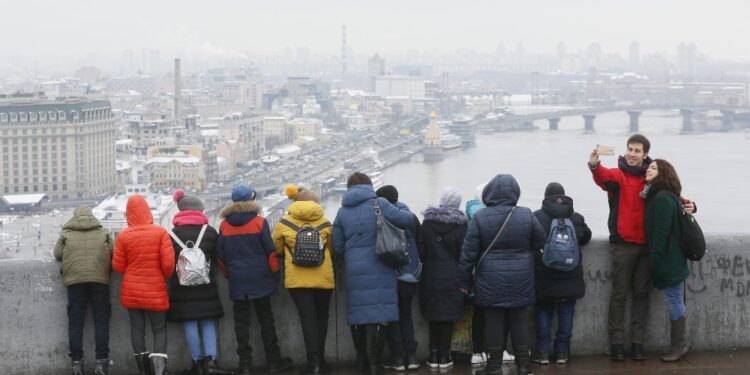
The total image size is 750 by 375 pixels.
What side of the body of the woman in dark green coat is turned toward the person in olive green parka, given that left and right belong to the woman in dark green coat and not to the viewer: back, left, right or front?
front

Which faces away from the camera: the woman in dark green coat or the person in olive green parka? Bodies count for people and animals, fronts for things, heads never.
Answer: the person in olive green parka

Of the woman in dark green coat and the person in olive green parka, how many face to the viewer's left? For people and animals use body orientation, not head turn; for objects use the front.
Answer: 1

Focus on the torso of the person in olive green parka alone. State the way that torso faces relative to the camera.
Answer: away from the camera

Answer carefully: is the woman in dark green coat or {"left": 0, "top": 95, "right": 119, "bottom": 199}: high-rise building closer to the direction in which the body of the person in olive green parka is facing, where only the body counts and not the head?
the high-rise building

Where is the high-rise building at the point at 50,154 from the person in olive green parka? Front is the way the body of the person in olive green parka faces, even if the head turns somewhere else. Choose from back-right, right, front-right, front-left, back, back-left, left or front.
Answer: front

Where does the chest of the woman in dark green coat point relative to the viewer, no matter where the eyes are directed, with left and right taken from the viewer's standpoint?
facing to the left of the viewer

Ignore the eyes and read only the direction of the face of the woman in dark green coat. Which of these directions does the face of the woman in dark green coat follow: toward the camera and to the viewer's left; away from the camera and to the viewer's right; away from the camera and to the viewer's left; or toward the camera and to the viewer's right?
toward the camera and to the viewer's left

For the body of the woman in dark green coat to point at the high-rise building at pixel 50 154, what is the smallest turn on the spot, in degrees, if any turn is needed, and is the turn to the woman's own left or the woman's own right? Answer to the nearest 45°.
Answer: approximately 45° to the woman's own right

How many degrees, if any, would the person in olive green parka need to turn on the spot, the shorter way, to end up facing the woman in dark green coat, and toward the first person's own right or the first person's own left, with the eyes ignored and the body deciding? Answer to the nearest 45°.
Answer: approximately 90° to the first person's own right
